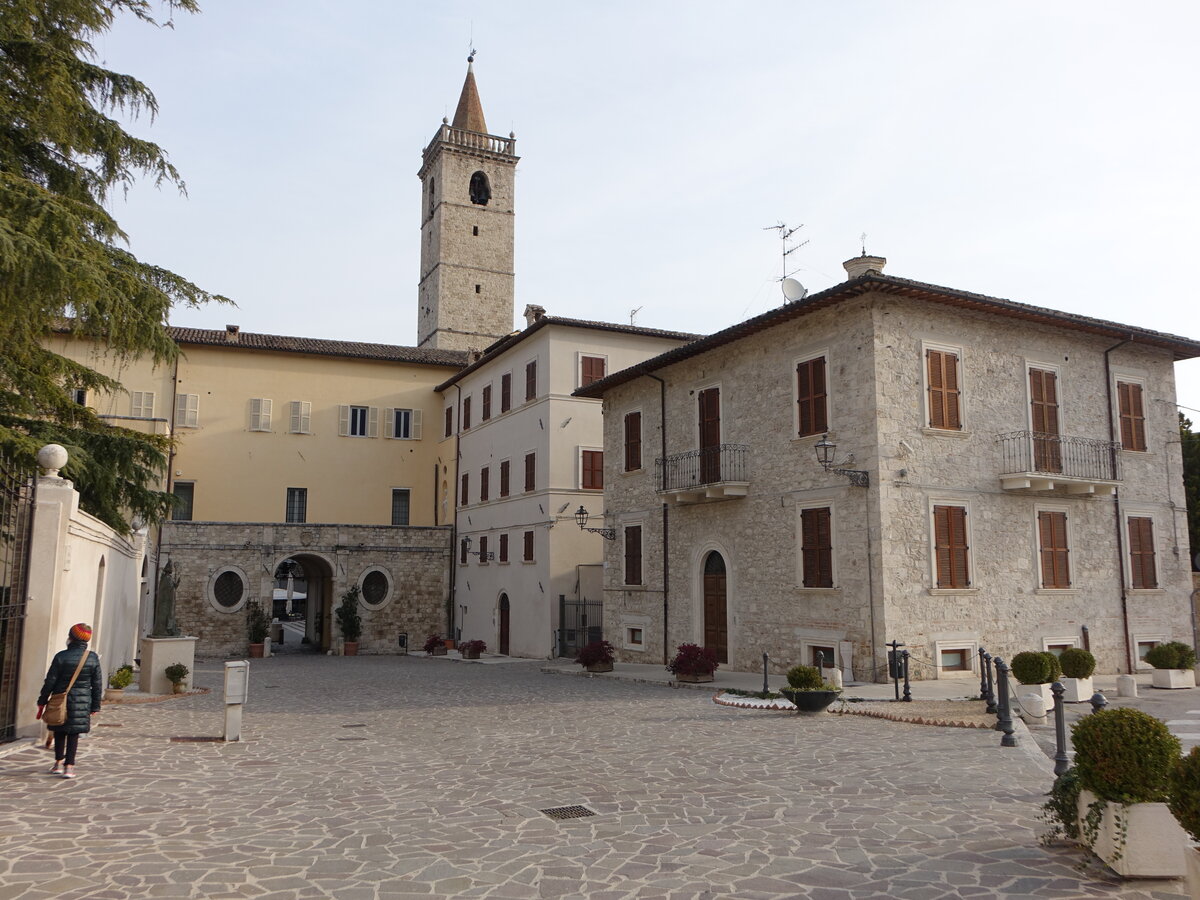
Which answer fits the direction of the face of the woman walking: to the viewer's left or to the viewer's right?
to the viewer's left

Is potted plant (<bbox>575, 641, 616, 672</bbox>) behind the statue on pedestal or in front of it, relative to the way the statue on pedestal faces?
in front

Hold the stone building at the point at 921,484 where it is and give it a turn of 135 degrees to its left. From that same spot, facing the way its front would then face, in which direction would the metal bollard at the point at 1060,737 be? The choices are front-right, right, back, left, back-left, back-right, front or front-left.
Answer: right

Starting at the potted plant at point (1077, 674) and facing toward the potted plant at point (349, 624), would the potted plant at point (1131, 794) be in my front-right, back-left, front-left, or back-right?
back-left

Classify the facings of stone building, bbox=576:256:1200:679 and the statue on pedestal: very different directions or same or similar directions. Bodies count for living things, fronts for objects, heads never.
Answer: very different directions

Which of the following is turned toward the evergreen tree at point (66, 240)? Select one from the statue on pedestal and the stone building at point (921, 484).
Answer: the stone building

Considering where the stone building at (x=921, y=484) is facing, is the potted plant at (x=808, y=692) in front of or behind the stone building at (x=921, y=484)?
in front

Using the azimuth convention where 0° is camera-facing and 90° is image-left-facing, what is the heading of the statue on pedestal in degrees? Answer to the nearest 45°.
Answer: approximately 270°

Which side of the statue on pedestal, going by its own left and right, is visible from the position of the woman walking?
right

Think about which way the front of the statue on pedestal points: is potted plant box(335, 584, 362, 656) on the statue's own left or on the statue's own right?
on the statue's own left

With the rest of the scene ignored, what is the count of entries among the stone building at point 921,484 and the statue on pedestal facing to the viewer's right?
1

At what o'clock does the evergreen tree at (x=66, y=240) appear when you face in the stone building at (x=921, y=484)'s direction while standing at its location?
The evergreen tree is roughly at 12 o'clock from the stone building.
